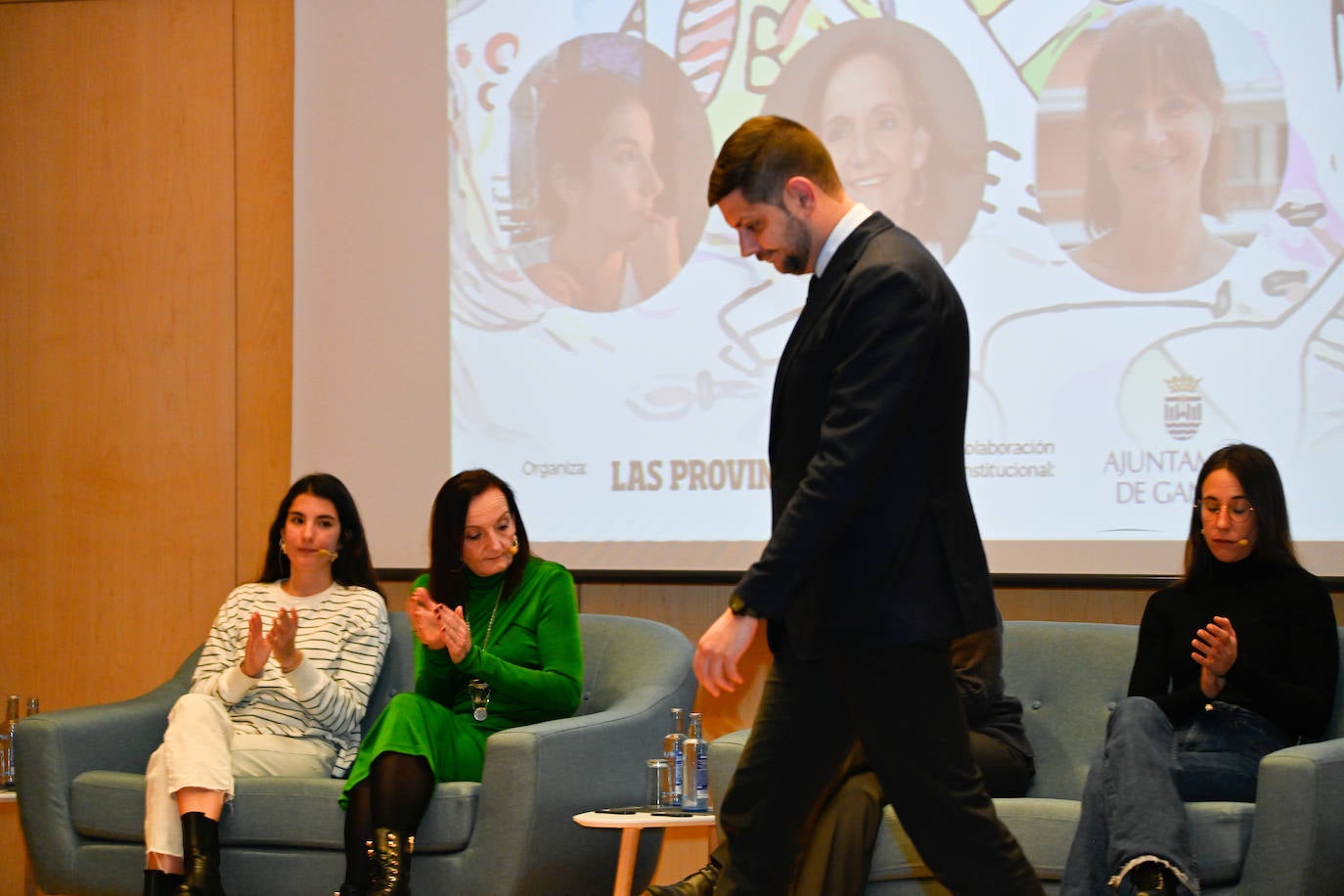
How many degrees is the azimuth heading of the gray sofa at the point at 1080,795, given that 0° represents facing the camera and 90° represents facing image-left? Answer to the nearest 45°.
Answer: approximately 0°

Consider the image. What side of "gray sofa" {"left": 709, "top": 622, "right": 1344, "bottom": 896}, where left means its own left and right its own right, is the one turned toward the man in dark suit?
front

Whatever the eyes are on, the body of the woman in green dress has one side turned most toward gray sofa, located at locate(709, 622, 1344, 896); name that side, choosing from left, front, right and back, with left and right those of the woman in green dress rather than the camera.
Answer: left

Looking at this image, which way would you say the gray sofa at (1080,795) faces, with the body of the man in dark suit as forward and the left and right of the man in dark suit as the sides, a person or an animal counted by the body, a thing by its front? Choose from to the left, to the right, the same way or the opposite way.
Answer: to the left

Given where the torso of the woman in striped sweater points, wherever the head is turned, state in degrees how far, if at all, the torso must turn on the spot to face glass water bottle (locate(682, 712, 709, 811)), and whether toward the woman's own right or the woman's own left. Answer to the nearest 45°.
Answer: approximately 90° to the woman's own left

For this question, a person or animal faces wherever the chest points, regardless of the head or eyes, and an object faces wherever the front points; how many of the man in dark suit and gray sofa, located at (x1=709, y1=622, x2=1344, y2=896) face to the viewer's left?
1

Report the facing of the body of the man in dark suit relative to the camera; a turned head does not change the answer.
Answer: to the viewer's left

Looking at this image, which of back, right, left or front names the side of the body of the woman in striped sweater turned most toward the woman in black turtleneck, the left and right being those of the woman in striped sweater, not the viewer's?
left

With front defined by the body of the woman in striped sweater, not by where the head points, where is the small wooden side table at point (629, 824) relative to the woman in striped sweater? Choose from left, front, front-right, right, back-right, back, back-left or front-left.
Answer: left

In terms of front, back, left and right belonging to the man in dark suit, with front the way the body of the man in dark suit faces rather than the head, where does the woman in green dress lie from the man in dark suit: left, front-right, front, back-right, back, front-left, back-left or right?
front-right

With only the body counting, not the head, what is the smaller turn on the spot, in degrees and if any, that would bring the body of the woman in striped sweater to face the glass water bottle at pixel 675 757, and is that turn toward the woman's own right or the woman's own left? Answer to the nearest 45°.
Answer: approximately 135° to the woman's own left

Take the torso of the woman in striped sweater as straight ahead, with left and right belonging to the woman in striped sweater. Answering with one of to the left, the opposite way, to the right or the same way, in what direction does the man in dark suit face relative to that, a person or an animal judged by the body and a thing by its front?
to the right

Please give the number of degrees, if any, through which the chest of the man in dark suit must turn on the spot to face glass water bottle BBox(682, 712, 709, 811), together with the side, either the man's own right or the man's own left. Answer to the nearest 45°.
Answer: approximately 90° to the man's own right

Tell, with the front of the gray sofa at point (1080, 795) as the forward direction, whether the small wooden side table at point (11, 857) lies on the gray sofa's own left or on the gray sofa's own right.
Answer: on the gray sofa's own right
